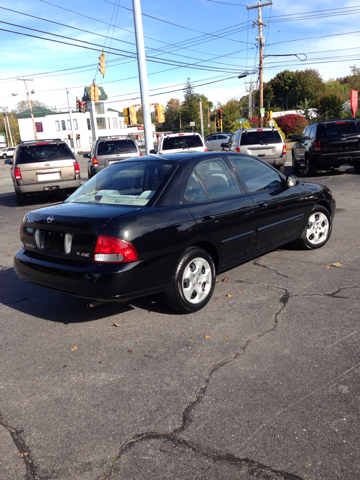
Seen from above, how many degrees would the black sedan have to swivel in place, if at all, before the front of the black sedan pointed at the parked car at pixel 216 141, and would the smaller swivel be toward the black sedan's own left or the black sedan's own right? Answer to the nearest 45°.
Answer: approximately 45° to the black sedan's own left

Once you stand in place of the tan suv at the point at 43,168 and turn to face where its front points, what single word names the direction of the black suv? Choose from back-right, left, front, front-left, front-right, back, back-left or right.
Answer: right

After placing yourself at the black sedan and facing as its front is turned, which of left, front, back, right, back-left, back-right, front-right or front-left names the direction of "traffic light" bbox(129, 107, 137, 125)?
front-left

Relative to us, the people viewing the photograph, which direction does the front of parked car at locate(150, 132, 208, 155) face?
facing away from the viewer

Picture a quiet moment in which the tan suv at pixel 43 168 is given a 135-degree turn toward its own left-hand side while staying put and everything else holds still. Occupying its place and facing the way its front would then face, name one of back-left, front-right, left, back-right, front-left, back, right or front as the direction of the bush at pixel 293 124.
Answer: back

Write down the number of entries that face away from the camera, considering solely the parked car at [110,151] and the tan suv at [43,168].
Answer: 2

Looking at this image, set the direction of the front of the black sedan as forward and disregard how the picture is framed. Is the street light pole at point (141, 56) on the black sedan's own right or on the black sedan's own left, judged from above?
on the black sedan's own left

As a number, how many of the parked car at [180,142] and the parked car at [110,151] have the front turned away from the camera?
2

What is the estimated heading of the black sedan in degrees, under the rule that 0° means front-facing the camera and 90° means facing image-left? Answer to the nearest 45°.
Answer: approximately 225°

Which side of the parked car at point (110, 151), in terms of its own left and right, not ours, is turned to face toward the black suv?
right

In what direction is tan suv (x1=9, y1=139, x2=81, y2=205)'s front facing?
away from the camera

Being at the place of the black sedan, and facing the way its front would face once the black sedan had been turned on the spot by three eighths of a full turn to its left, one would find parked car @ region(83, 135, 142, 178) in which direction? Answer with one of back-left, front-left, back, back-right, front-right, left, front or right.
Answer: right

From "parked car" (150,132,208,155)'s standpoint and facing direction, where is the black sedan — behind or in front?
behind

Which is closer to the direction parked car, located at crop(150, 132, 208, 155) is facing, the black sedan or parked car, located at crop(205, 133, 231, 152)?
the parked car

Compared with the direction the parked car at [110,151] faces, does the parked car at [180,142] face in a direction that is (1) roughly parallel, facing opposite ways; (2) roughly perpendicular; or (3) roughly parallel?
roughly parallel

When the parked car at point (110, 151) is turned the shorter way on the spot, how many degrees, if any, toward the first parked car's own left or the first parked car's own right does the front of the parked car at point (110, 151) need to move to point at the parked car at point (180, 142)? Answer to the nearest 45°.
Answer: approximately 90° to the first parked car's own right

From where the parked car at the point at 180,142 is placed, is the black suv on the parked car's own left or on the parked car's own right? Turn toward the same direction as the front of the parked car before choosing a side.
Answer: on the parked car's own right

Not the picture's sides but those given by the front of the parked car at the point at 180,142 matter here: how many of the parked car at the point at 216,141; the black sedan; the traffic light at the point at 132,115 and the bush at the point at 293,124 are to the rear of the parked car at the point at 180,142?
1

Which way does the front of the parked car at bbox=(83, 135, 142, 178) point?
away from the camera
